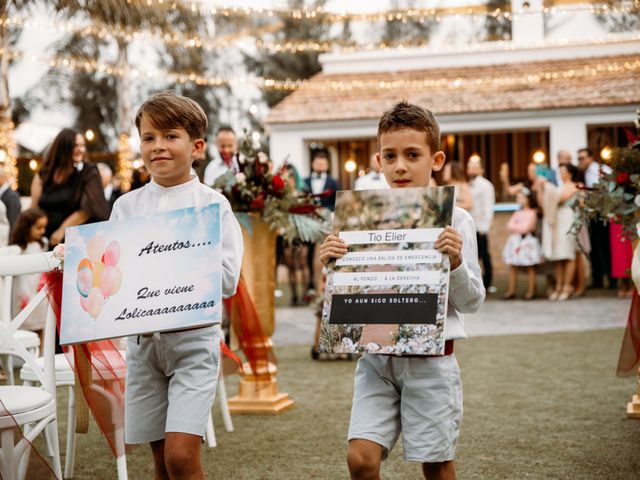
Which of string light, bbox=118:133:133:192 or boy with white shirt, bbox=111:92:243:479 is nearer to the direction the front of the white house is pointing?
the boy with white shirt

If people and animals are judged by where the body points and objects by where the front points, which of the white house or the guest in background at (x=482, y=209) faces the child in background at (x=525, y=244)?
the white house

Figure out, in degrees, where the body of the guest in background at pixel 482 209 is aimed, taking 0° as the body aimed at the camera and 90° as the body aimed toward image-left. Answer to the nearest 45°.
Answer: approximately 45°

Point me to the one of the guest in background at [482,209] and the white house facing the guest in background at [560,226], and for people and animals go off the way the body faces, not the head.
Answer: the white house
